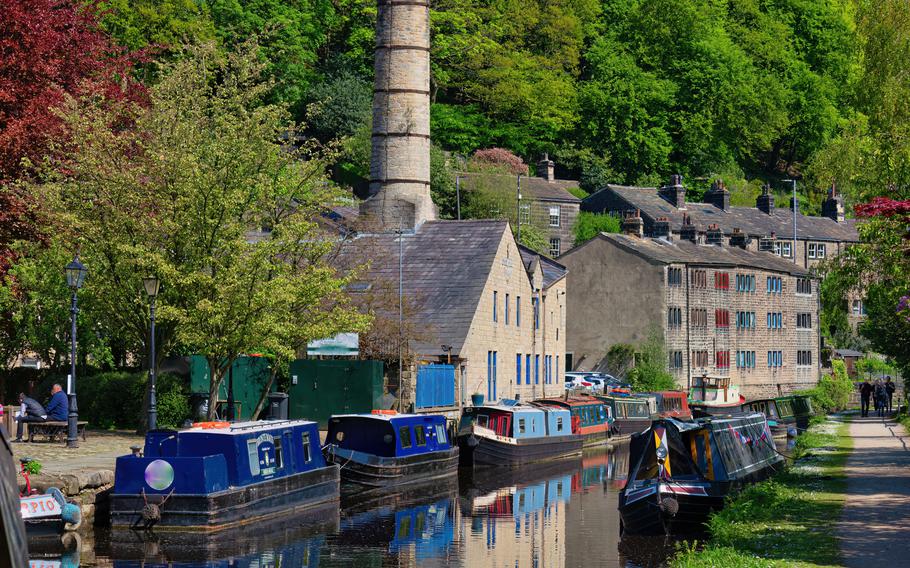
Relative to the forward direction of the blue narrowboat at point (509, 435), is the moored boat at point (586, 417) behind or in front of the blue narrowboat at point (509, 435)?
behind

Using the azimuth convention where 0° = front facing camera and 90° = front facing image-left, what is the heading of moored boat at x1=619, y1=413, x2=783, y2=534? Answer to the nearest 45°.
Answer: approximately 45°

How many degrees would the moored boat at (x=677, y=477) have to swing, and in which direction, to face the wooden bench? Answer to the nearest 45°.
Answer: approximately 45° to its right

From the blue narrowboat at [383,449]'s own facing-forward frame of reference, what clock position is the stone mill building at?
The stone mill building is roughly at 5 o'clock from the blue narrowboat.

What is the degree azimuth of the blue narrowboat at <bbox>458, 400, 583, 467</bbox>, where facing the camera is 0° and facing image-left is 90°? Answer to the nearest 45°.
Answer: approximately 45°

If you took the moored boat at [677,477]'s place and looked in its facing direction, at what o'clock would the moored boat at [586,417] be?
the moored boat at [586,417] is roughly at 4 o'clock from the moored boat at [677,477].
